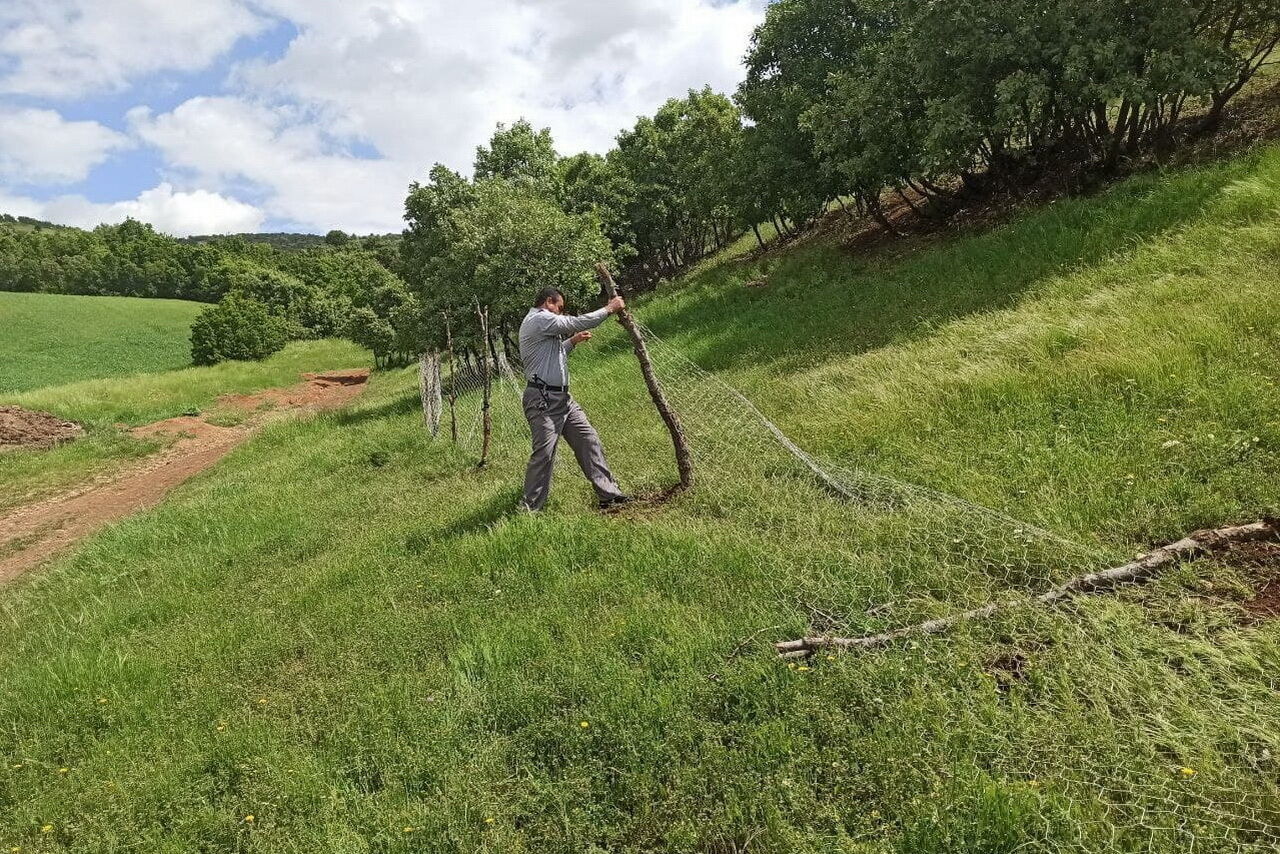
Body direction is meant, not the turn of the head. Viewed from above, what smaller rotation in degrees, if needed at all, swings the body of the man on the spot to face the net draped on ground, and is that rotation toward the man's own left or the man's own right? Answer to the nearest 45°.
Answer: approximately 45° to the man's own right

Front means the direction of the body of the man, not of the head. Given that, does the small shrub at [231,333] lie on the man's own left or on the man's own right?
on the man's own left

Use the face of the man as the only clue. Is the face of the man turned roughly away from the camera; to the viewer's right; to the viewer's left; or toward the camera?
to the viewer's right

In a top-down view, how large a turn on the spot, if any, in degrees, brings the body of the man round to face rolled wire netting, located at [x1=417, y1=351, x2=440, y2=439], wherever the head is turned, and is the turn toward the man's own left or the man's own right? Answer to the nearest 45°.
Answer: approximately 90° to the man's own left

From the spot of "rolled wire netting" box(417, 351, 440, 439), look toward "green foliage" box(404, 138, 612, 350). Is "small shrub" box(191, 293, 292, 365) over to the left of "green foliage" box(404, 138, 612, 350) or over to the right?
left

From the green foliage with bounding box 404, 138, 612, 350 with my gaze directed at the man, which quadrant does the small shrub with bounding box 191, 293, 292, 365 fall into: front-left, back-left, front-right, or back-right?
back-right

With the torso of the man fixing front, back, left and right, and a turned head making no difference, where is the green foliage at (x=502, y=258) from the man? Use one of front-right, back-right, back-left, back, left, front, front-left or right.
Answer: left

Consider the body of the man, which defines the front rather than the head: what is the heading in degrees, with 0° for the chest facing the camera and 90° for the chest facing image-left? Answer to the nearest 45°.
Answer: approximately 270°

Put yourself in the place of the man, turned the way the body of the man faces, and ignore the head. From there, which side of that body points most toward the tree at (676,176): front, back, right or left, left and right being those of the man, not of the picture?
left

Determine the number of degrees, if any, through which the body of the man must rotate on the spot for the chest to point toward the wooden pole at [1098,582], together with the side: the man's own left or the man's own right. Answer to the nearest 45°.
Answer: approximately 45° to the man's own right
